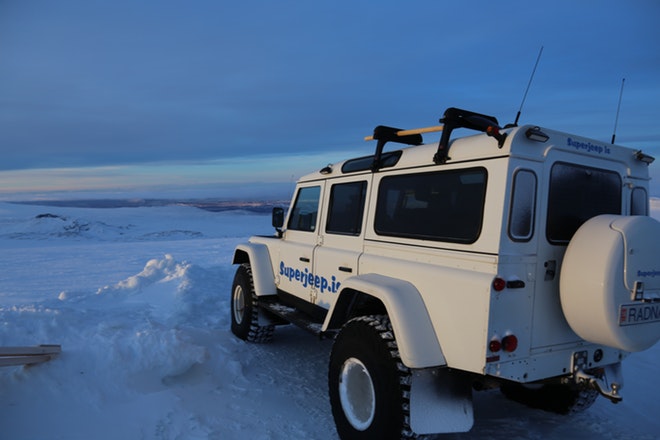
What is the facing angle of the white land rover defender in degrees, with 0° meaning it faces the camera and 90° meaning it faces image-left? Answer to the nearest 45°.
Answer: approximately 135°
